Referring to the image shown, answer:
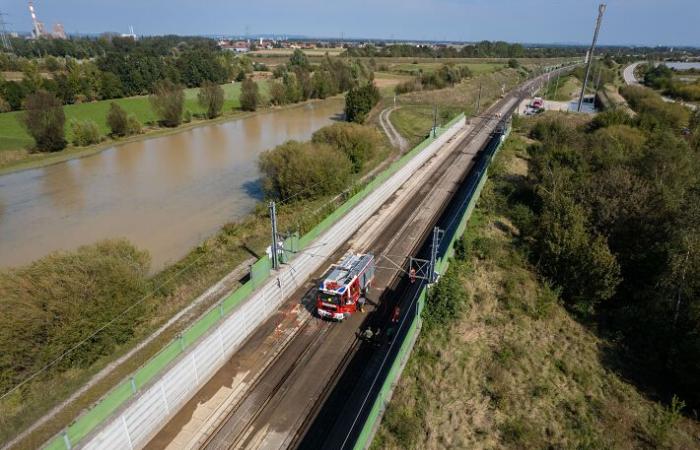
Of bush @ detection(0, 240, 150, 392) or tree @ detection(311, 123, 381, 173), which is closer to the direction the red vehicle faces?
the bush

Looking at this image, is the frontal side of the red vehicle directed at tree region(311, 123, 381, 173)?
no

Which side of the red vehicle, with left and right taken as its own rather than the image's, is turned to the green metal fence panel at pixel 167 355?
front

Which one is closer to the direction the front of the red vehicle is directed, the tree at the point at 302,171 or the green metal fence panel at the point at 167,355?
the green metal fence panel

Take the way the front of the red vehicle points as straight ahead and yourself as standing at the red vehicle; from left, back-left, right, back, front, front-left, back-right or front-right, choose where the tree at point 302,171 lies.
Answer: back-right

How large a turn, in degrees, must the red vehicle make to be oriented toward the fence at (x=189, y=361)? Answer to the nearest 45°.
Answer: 0° — it already faces it

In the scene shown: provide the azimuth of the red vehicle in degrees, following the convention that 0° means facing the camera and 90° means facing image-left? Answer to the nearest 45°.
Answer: approximately 45°

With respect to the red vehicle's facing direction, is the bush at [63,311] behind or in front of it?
in front

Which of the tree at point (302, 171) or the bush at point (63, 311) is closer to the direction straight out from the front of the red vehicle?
the bush

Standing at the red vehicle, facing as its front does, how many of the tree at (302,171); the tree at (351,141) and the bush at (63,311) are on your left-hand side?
0
